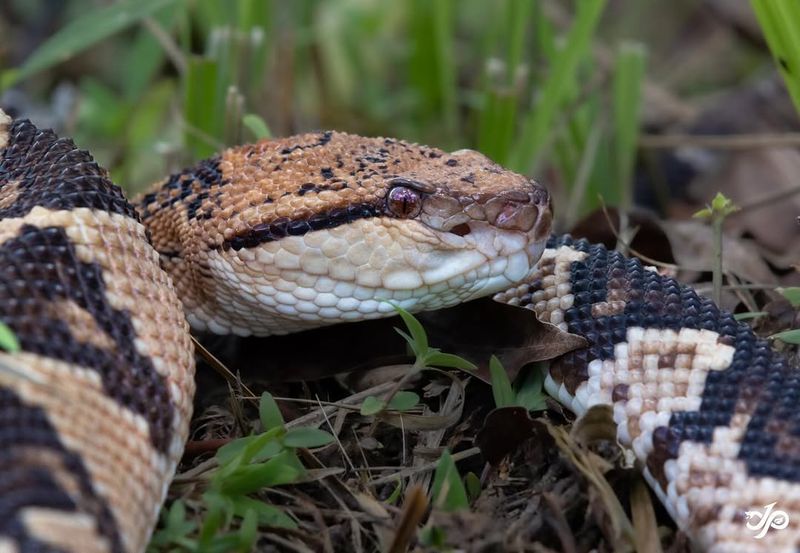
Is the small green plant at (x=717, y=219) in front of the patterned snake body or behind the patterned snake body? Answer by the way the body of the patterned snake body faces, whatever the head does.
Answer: in front

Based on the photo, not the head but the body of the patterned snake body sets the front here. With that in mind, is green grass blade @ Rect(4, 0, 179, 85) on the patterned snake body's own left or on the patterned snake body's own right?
on the patterned snake body's own left

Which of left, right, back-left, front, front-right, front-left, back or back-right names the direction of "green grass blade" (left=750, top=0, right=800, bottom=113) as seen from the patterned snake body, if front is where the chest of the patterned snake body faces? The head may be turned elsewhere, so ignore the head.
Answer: front-left

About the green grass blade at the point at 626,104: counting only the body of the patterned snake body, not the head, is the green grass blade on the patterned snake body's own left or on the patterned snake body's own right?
on the patterned snake body's own left

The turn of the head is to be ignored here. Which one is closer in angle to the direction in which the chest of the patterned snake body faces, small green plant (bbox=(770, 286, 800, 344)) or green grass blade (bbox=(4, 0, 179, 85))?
the small green plant

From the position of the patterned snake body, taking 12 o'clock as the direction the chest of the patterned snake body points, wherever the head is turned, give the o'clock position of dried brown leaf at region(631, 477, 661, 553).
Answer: The dried brown leaf is roughly at 1 o'clock from the patterned snake body.

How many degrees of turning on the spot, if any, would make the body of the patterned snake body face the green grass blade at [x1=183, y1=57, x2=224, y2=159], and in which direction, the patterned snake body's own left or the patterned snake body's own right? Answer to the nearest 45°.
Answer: approximately 90° to the patterned snake body's own left

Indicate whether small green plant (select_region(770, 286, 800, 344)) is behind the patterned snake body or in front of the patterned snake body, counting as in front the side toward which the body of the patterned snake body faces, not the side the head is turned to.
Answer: in front

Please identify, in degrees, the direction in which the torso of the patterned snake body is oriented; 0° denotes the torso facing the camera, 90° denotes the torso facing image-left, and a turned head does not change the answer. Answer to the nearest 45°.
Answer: approximately 270°

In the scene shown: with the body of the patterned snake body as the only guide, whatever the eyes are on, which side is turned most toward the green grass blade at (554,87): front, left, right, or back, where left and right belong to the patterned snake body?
left
